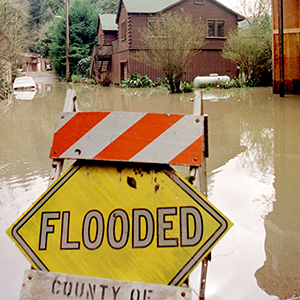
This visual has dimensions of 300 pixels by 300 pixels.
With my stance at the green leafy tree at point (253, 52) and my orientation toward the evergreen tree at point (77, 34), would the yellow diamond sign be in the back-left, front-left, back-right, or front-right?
back-left

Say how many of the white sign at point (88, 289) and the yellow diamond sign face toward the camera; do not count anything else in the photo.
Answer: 2

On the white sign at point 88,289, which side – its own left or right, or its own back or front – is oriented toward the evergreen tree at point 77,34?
back

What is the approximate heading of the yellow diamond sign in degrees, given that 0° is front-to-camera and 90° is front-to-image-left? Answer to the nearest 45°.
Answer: approximately 0°

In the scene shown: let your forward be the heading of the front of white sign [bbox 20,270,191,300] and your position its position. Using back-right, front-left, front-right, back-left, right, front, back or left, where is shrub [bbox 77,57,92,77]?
back

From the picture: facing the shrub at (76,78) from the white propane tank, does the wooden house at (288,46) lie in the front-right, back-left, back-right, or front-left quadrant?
back-left

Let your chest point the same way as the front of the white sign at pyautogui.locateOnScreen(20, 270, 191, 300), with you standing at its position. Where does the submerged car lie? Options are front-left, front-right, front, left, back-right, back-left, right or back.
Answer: back
